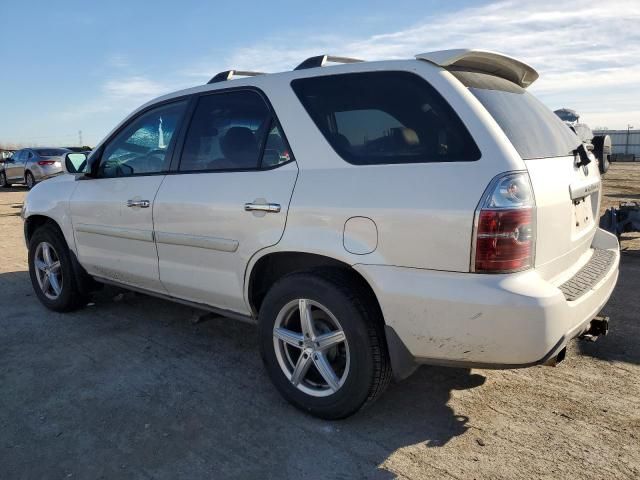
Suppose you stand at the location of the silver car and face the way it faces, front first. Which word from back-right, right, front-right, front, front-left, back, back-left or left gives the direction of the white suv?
back-left

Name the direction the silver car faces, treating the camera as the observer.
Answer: facing away from the viewer and to the left of the viewer

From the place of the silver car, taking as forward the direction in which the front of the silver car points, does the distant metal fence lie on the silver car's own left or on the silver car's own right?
on the silver car's own right

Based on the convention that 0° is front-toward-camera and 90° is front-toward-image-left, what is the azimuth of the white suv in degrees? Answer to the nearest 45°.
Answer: approximately 135°

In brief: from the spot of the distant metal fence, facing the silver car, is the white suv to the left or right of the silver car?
left

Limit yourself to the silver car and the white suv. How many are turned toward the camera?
0

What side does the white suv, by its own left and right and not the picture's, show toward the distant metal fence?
right

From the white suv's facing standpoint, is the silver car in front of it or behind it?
in front
